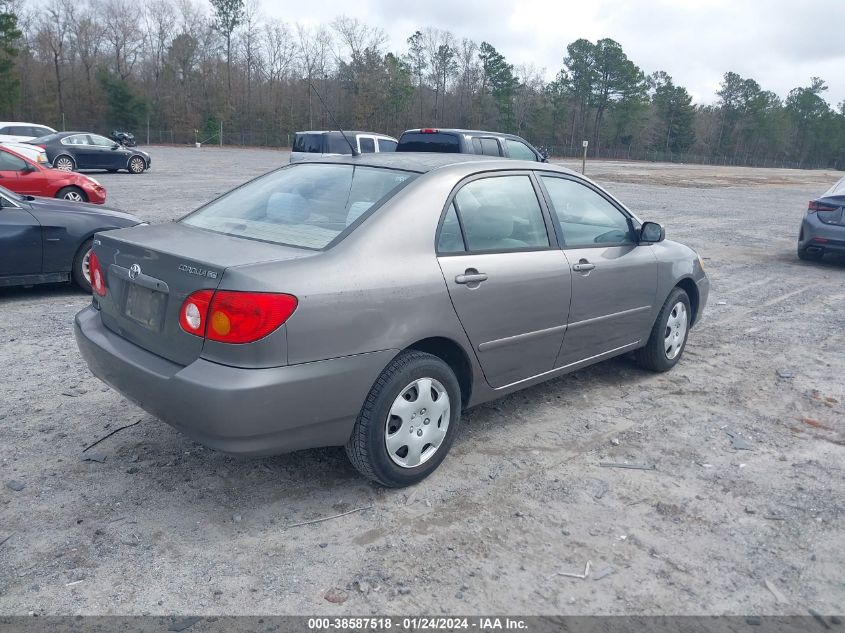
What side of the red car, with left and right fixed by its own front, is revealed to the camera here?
right

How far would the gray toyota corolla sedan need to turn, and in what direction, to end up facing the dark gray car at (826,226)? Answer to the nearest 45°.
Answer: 0° — it already faces it

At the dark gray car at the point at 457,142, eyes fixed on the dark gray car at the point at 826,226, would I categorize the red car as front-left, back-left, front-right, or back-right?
back-right

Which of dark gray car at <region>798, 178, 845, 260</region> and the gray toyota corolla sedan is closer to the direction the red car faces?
the dark gray car

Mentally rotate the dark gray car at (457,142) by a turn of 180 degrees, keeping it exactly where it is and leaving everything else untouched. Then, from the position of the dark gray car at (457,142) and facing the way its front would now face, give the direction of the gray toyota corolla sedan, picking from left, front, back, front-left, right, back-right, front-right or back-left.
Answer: front-left

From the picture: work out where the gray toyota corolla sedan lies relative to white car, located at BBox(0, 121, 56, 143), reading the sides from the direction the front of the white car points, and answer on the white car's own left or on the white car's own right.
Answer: on the white car's own right

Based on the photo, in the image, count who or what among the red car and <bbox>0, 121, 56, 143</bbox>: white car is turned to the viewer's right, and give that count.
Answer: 2

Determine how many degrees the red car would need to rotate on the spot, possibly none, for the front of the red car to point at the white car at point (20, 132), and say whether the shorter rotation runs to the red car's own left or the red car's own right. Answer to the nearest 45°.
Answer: approximately 90° to the red car's own left

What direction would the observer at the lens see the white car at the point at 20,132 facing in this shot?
facing to the right of the viewer

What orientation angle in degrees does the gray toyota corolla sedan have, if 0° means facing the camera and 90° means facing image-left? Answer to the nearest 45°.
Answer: approximately 225°

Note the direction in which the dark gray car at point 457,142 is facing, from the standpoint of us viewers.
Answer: facing away from the viewer and to the right of the viewer

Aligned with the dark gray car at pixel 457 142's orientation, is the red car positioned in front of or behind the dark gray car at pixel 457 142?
behind

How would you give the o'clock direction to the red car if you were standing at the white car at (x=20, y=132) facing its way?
The red car is roughly at 3 o'clock from the white car.

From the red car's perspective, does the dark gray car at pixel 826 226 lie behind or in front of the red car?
in front
